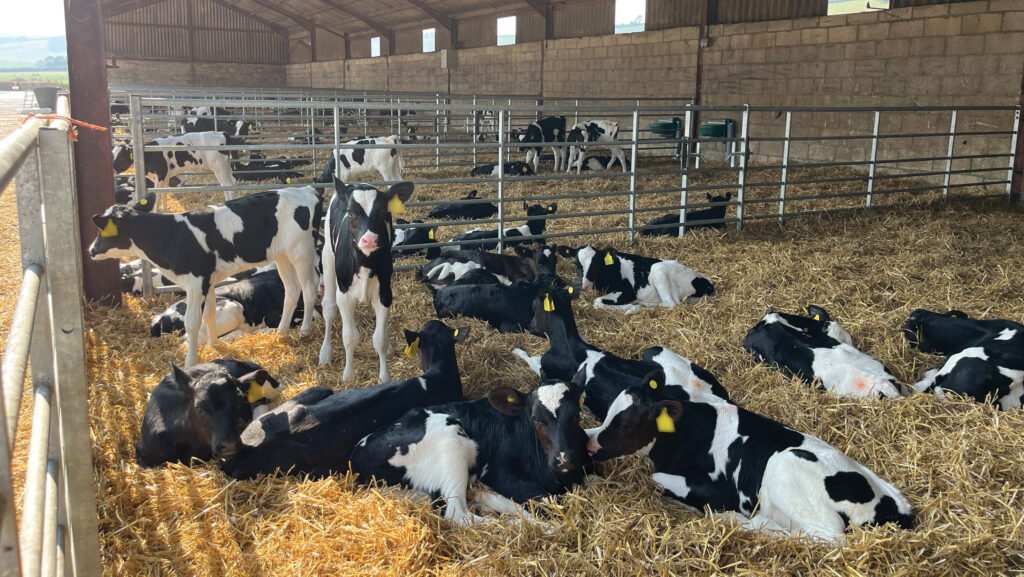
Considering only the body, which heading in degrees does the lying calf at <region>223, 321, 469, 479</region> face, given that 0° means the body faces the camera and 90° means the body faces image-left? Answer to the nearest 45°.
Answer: approximately 225°

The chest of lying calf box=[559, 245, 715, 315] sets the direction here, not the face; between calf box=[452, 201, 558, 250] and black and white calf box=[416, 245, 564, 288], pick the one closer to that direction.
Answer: the black and white calf

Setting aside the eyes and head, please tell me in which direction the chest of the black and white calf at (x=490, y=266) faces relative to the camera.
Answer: to the viewer's right

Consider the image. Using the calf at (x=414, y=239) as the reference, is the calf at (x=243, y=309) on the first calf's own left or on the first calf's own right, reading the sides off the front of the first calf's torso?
on the first calf's own right

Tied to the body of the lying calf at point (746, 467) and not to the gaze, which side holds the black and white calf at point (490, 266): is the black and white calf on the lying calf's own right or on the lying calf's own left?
on the lying calf's own right

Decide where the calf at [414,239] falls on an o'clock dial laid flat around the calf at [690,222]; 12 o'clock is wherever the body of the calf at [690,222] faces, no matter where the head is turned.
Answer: the calf at [414,239] is roughly at 5 o'clock from the calf at [690,222].

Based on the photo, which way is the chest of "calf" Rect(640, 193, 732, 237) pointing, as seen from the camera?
to the viewer's right

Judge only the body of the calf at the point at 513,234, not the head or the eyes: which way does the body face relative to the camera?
to the viewer's right

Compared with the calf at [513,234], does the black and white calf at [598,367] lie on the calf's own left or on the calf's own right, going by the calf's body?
on the calf's own right

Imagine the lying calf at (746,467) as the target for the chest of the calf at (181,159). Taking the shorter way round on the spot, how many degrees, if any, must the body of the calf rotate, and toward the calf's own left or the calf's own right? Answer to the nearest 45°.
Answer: approximately 90° to the calf's own left

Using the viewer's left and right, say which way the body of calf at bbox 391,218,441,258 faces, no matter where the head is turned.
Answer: facing to the right of the viewer

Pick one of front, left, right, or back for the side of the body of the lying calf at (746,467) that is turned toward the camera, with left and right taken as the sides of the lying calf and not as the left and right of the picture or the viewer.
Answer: left

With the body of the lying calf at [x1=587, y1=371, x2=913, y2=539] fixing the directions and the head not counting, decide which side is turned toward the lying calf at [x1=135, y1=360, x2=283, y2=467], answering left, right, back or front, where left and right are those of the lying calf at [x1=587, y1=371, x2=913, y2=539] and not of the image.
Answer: front

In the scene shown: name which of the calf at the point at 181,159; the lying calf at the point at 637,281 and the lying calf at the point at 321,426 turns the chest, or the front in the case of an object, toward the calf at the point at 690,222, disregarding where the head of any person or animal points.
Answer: the lying calf at the point at 321,426

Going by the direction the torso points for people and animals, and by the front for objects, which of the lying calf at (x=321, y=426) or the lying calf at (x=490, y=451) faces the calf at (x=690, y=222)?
the lying calf at (x=321, y=426)
